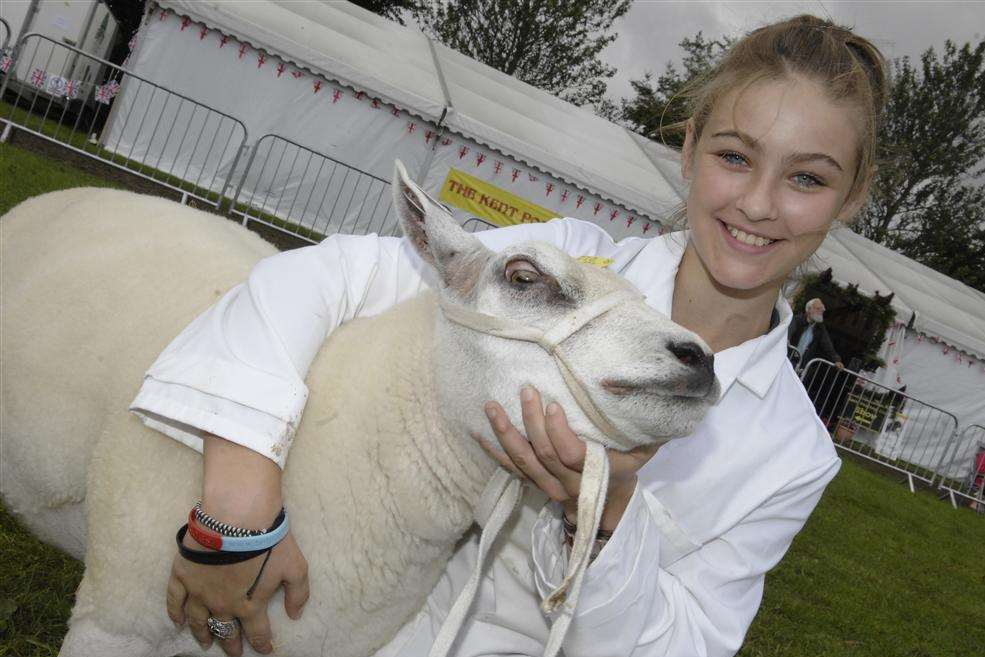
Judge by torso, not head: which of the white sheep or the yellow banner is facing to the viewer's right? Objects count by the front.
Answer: the white sheep

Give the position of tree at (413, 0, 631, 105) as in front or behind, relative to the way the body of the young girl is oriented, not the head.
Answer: behind

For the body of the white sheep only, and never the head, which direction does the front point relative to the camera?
to the viewer's right

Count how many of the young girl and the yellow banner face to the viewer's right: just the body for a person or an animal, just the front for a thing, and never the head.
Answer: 0

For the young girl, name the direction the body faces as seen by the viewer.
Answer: toward the camera

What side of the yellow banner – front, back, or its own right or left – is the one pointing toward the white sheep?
front

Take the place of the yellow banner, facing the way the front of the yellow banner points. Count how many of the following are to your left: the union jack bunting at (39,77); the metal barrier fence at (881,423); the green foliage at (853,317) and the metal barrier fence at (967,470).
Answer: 3

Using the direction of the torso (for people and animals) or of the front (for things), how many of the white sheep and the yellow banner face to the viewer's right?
1

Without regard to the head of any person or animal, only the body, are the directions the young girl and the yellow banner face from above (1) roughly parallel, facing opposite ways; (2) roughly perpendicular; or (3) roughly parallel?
roughly parallel

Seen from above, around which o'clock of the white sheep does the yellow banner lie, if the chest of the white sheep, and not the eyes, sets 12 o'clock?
The yellow banner is roughly at 9 o'clock from the white sheep.

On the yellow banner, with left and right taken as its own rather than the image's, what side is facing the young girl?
front

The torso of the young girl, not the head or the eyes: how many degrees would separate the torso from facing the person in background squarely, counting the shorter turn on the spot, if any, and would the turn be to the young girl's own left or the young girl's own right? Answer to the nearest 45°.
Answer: approximately 180°

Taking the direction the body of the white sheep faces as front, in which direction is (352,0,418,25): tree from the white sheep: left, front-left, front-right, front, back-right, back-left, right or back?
left

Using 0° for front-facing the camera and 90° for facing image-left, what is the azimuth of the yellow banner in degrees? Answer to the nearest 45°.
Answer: approximately 0°

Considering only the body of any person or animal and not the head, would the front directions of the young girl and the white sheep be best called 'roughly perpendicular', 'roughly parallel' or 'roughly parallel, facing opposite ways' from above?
roughly perpendicular

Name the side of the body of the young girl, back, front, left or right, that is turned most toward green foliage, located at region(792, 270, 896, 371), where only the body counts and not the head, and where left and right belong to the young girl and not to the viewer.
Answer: back
